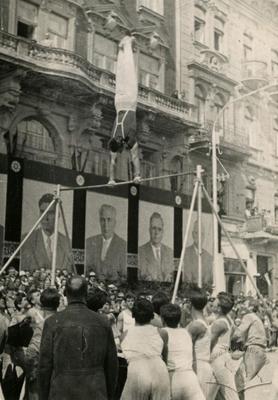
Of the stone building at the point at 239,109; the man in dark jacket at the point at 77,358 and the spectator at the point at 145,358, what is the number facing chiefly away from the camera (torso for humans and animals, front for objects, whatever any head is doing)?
2

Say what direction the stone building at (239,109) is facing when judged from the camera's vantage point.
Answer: facing the viewer and to the right of the viewer

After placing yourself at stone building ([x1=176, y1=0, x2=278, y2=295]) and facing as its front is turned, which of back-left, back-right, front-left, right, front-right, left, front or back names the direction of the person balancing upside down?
front-right

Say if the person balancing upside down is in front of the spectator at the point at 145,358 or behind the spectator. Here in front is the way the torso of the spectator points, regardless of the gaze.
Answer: in front

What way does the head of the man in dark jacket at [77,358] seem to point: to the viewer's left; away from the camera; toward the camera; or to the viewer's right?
away from the camera

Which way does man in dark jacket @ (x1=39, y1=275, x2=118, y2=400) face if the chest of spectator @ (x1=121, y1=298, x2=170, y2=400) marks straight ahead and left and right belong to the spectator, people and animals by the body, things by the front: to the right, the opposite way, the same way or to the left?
the same way

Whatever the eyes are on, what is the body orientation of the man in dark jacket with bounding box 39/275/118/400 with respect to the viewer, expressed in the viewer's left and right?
facing away from the viewer

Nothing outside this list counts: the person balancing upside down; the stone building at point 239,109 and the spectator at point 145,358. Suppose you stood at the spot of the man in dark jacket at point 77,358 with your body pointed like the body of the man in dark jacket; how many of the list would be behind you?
0

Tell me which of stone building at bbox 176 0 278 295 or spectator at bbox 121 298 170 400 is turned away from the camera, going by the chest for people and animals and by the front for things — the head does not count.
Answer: the spectator

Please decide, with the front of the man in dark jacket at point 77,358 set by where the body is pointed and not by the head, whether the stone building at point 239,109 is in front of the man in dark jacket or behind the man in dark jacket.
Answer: in front

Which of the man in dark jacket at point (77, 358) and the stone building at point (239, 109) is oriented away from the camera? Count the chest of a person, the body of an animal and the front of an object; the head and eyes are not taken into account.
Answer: the man in dark jacket

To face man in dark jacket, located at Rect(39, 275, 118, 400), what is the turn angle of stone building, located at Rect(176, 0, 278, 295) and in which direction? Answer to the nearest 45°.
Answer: approximately 45° to its right

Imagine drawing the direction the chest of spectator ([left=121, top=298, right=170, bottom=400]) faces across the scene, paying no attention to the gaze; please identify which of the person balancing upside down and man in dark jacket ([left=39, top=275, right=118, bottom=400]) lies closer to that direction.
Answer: the person balancing upside down

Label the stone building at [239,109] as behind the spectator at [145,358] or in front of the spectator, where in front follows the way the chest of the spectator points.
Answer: in front

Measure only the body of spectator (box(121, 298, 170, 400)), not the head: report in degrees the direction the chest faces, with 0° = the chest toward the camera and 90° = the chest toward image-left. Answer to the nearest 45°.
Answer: approximately 180°

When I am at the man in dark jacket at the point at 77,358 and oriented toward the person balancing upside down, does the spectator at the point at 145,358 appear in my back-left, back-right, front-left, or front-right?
front-right
